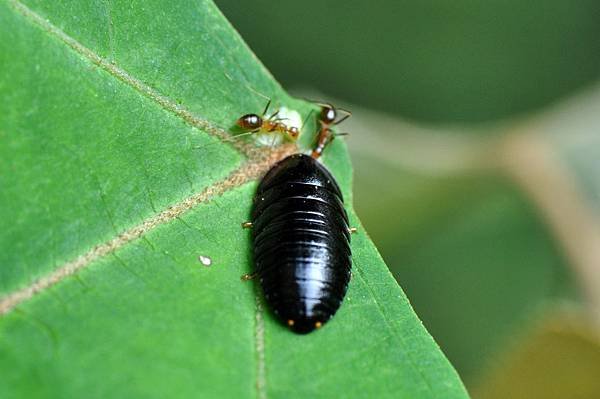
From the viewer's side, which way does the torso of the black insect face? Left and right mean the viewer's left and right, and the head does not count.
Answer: facing away from the viewer
